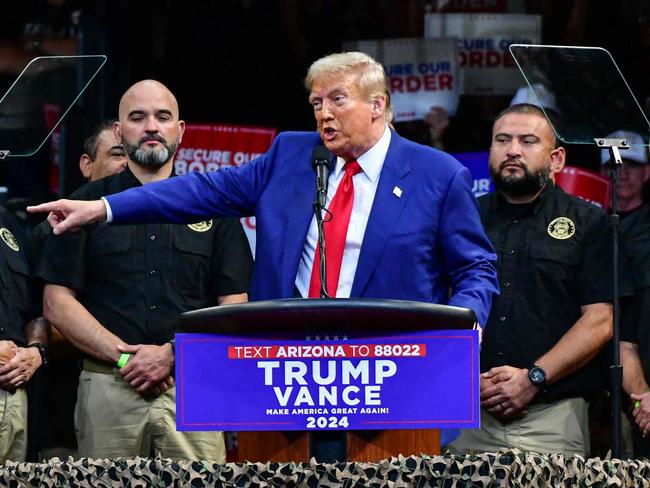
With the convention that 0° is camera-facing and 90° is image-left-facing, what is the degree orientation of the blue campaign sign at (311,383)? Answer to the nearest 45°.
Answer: approximately 0°

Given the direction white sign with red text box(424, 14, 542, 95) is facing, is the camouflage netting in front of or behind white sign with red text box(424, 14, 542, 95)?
in front

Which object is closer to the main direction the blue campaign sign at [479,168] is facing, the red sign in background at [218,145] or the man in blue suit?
the man in blue suit

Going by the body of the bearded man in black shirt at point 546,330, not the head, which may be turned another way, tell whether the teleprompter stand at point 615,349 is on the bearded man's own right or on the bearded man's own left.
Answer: on the bearded man's own left

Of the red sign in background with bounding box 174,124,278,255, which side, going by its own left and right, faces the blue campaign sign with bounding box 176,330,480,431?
front

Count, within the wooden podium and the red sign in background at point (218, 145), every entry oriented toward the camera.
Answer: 2

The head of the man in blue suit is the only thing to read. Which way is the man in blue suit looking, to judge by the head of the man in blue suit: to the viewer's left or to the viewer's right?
to the viewer's left
